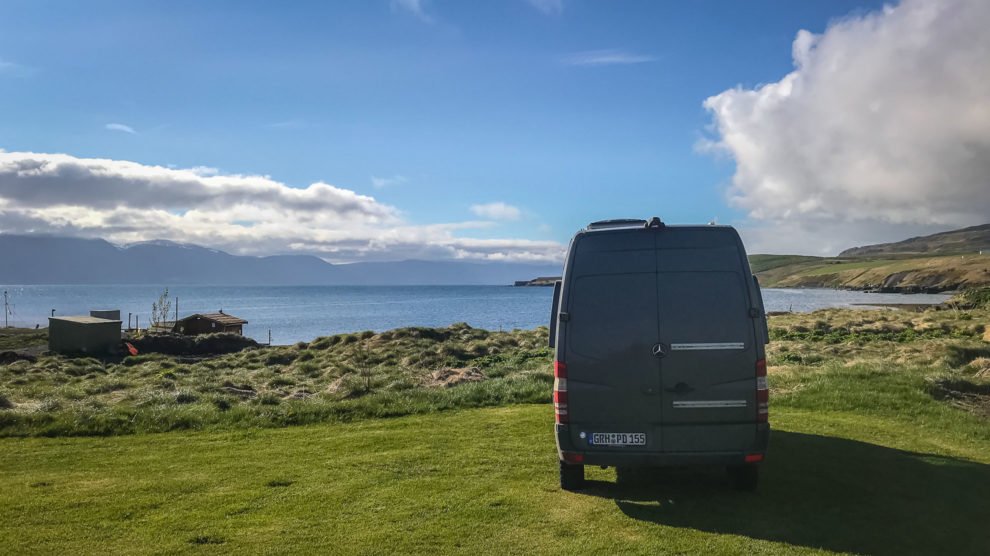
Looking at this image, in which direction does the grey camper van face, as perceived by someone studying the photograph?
facing away from the viewer
